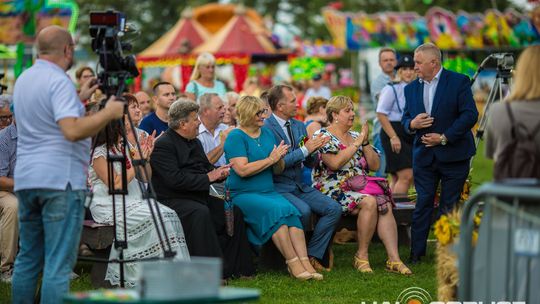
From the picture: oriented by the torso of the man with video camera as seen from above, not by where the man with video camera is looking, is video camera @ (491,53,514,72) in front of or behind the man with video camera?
in front

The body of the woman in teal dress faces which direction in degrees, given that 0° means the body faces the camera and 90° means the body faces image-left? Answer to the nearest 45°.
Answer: approximately 315°

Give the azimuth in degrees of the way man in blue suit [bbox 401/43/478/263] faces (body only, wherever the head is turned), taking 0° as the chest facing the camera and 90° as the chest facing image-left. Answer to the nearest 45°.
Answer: approximately 45°

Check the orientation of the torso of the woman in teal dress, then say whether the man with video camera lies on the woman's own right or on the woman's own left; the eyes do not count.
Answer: on the woman's own right

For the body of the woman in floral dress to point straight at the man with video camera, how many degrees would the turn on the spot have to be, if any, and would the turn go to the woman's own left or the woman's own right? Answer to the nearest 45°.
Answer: approximately 90° to the woman's own right

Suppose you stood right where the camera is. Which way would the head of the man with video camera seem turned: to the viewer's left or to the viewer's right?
to the viewer's right

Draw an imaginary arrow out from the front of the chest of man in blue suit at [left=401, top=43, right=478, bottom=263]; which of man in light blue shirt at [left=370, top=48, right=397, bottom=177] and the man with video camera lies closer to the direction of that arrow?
the man with video camera
